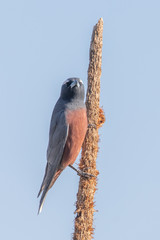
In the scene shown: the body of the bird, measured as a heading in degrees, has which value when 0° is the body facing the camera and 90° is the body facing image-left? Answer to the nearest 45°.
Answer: approximately 315°
